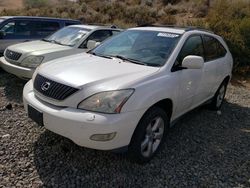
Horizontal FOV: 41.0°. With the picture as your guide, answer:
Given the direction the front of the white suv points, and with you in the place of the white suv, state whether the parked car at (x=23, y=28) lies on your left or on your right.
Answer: on your right

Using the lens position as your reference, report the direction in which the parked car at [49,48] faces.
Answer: facing the viewer and to the left of the viewer

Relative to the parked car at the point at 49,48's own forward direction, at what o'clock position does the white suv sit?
The white suv is roughly at 10 o'clock from the parked car.

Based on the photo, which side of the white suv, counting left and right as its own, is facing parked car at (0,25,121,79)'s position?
right

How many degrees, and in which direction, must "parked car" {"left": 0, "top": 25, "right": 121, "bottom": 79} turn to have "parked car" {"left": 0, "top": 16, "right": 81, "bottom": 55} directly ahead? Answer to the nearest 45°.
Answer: approximately 135° to its right

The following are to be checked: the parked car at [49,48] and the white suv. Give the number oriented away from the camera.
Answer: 0

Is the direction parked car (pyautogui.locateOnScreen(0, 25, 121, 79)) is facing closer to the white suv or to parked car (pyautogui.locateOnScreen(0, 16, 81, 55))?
the white suv
